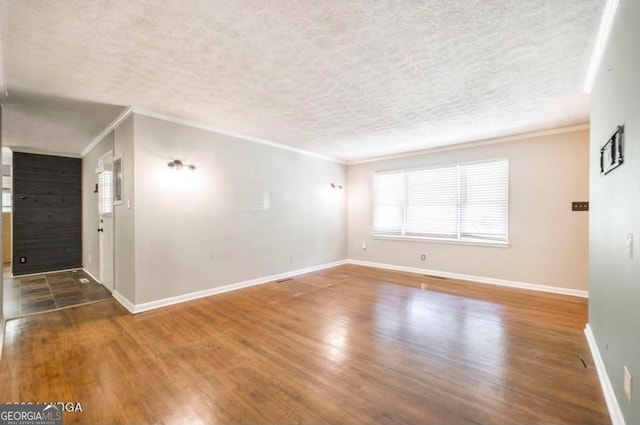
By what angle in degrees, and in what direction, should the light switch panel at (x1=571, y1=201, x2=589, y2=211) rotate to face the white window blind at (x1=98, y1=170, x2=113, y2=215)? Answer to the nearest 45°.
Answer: approximately 45° to its right

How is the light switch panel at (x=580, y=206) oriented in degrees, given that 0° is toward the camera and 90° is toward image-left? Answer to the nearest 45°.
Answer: approximately 0°

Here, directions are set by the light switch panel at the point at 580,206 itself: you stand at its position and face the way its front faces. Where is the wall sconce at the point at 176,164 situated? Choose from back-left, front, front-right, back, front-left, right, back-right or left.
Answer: front-right

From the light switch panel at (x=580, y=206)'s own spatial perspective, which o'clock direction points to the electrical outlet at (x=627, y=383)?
the electrical outlet at (x=627, y=383) is roughly at 12 o'clock from the light switch panel at (x=580, y=206).

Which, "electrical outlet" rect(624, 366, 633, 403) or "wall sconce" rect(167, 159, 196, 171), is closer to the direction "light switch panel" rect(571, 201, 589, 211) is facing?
the electrical outlet

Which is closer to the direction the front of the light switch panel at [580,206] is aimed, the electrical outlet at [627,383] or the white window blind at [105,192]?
the electrical outlet
